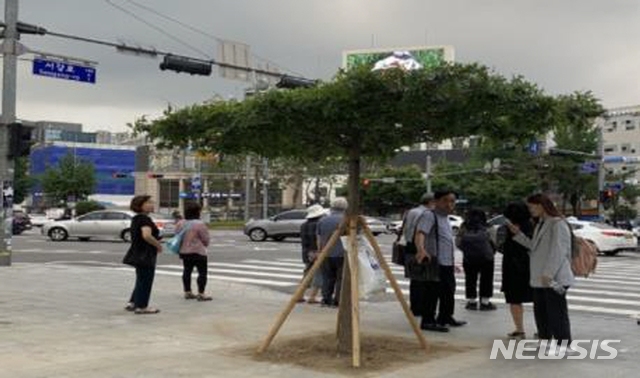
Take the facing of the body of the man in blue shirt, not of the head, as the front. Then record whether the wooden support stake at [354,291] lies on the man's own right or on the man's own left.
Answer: on the man's own right

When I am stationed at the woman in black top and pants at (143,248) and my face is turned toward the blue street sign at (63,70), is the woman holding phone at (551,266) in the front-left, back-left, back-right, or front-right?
back-right

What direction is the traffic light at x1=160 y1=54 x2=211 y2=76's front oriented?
away from the camera

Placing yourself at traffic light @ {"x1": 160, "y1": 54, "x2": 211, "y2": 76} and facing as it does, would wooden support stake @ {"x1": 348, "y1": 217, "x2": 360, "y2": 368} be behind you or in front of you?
behind

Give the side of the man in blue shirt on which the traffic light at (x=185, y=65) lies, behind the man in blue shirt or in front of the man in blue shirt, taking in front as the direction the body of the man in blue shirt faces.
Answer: behind

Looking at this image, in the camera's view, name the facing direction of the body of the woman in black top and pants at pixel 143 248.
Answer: to the viewer's right

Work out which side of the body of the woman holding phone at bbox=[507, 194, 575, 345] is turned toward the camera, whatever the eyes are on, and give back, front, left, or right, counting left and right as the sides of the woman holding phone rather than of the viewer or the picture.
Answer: left

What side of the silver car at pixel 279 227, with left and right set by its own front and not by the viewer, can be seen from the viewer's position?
left

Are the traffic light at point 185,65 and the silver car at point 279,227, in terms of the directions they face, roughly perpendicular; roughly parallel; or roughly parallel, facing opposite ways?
roughly perpendicular
